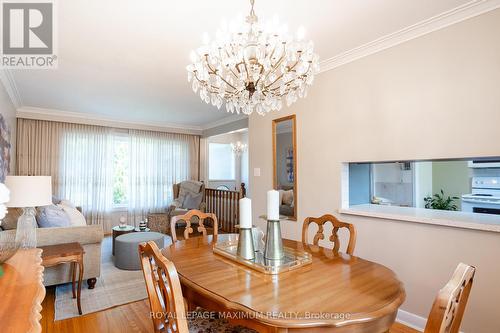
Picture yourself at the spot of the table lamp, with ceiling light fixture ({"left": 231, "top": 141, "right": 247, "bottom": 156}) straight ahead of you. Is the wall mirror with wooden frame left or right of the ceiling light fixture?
right

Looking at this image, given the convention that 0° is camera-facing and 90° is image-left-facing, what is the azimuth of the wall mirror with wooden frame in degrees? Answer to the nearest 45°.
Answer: approximately 45°

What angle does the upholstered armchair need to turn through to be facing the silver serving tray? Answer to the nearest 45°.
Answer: approximately 45° to its left

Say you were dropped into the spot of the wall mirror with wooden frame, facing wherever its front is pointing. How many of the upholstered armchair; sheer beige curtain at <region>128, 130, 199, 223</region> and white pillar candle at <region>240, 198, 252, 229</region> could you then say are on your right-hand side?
2

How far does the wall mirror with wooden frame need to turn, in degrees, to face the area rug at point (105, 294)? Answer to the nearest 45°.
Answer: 0° — it already faces it

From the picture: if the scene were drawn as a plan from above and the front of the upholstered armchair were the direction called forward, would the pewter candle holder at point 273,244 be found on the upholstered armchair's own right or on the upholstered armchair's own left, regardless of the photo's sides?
on the upholstered armchair's own left

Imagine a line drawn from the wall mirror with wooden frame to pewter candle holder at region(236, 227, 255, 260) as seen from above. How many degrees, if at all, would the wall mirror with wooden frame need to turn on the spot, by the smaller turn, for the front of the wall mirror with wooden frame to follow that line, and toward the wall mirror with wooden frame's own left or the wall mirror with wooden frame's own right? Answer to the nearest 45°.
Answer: approximately 45° to the wall mirror with wooden frame's own left

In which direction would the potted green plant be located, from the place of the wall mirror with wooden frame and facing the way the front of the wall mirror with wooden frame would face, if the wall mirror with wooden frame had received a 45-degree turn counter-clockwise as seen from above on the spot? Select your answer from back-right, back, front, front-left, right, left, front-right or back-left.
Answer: left

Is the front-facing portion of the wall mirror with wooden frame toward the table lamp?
yes
